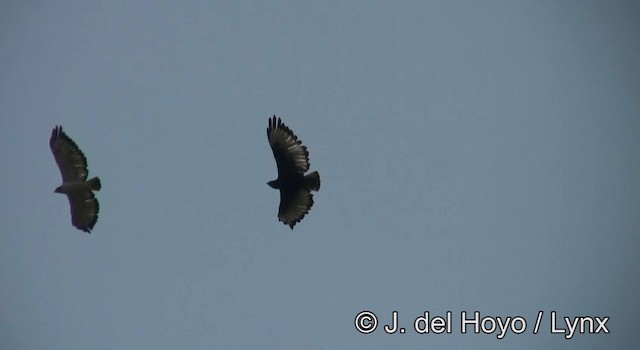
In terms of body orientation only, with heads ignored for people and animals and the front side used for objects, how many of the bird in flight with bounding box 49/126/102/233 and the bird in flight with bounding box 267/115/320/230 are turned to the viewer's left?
2

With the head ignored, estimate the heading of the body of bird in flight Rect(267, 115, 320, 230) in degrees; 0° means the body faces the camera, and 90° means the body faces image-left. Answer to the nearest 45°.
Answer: approximately 90°

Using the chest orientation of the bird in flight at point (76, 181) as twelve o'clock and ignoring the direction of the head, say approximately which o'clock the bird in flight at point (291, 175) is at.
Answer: the bird in flight at point (291, 175) is roughly at 7 o'clock from the bird in flight at point (76, 181).

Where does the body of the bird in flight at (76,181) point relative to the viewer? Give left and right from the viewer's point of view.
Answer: facing to the left of the viewer

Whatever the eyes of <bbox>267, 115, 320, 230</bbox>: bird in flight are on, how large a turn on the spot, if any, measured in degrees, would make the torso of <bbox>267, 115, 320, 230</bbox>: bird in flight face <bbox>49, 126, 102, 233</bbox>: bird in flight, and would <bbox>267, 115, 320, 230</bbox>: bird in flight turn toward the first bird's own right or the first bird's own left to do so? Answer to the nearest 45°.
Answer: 0° — it already faces it
